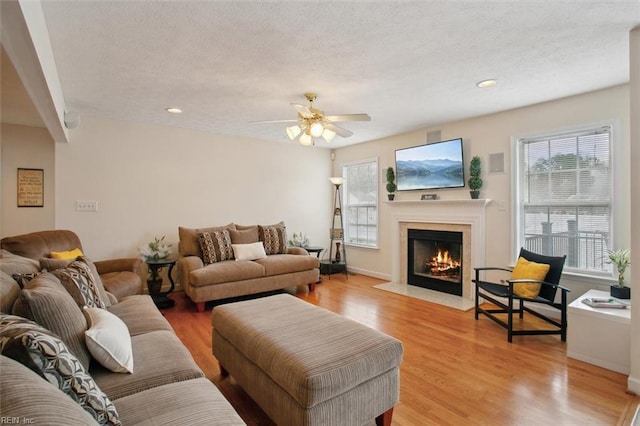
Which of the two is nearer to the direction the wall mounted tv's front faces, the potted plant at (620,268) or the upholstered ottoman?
the upholstered ottoman

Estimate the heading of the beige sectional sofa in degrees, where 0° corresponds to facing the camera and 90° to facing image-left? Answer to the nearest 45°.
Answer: approximately 270°

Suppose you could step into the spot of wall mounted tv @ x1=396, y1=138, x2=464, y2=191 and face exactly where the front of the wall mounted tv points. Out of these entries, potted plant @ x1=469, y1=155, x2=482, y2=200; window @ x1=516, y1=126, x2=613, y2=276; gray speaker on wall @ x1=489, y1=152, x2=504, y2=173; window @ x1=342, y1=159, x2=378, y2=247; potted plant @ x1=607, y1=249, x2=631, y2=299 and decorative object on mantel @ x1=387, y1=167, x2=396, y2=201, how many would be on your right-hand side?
2

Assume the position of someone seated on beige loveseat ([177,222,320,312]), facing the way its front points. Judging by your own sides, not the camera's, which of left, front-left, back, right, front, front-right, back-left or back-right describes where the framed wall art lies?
back-right

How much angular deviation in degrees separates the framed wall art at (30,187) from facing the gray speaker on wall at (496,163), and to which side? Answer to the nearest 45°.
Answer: approximately 45° to its left

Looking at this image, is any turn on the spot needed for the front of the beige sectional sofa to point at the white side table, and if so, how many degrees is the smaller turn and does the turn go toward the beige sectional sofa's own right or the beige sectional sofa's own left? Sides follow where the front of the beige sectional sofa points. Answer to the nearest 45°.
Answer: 0° — it already faces it

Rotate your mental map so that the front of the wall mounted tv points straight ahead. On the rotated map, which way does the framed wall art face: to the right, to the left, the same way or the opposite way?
to the left

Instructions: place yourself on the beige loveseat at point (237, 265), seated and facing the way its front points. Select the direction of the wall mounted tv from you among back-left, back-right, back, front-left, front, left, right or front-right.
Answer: front-left

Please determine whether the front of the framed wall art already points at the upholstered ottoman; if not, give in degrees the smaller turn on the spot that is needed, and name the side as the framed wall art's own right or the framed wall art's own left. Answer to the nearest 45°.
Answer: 0° — it already faces it

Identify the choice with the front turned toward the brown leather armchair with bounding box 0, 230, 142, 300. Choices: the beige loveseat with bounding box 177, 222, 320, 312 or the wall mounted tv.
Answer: the wall mounted tv

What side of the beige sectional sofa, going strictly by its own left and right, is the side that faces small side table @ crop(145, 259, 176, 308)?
left

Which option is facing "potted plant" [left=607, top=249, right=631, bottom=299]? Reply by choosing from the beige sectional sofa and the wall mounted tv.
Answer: the beige sectional sofa

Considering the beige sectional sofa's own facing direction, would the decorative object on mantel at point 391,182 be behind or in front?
in front
